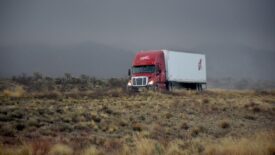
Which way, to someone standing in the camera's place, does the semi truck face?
facing the viewer and to the left of the viewer
